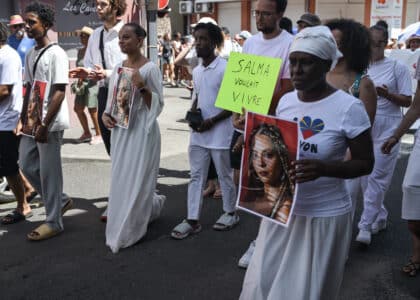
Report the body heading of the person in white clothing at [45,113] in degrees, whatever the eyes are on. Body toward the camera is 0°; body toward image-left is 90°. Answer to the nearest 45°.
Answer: approximately 45°

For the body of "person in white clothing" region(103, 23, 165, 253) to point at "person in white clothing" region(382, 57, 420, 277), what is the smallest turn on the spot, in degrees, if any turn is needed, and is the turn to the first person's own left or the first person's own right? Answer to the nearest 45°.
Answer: approximately 90° to the first person's own left

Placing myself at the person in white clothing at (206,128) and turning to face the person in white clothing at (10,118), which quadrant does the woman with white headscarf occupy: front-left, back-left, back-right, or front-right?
back-left

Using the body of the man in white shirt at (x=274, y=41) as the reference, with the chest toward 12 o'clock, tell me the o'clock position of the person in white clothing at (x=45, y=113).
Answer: The person in white clothing is roughly at 2 o'clock from the man in white shirt.

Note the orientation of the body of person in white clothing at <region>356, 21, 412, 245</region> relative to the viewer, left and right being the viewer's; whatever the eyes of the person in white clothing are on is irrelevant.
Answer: facing the viewer and to the left of the viewer

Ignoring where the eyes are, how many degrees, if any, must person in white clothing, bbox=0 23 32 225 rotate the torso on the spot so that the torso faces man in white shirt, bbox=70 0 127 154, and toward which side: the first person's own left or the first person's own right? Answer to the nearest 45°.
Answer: approximately 180°

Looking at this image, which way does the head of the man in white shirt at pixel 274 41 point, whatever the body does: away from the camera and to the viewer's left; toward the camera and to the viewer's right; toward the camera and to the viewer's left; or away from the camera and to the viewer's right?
toward the camera and to the viewer's left

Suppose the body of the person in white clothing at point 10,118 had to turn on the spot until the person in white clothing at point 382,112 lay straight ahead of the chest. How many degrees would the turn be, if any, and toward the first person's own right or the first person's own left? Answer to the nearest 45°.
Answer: approximately 135° to the first person's own left

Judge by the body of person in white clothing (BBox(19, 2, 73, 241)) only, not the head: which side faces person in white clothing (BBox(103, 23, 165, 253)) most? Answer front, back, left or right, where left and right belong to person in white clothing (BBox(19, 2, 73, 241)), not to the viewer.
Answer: left

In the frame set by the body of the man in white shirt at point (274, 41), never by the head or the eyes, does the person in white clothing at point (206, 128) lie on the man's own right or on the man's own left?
on the man's own right
